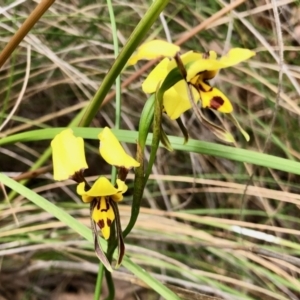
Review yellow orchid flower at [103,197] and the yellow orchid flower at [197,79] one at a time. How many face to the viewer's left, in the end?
0

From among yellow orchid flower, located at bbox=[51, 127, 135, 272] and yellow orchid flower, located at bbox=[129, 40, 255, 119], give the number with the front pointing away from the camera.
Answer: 0

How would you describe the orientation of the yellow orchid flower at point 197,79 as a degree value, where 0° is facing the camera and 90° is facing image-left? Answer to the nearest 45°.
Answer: approximately 315°

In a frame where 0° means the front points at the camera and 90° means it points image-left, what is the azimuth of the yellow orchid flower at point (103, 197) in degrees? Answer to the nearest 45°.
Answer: approximately 0°
